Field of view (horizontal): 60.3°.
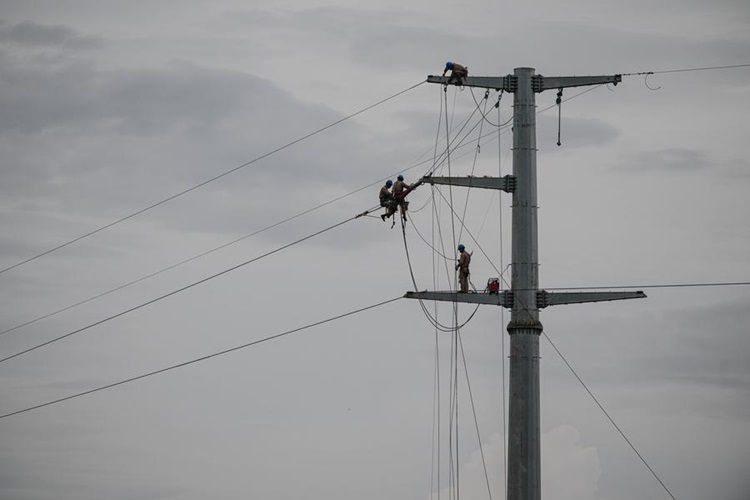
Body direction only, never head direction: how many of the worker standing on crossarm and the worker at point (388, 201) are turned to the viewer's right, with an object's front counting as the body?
1

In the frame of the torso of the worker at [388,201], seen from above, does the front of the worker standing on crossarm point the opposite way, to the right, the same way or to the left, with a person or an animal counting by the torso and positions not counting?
the opposite way
